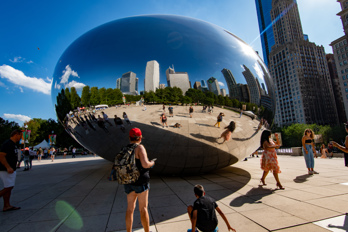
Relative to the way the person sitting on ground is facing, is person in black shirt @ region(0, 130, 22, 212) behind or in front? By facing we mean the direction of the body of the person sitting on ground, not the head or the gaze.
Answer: in front

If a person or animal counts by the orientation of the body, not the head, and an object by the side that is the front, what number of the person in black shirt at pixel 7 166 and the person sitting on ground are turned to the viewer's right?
1

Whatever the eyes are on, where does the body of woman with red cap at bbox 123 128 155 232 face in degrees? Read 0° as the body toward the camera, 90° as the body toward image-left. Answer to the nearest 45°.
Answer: approximately 225°

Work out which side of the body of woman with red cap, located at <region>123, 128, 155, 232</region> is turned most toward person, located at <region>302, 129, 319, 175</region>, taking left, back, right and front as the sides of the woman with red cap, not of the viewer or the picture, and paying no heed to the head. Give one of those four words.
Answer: front

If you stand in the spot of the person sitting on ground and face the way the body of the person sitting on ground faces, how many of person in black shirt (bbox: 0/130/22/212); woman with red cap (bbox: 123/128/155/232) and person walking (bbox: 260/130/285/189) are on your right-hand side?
1

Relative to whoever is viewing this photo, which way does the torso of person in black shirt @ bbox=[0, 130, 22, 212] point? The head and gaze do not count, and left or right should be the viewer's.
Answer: facing to the right of the viewer

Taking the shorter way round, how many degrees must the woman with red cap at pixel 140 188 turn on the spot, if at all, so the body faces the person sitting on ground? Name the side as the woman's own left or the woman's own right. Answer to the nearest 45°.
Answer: approximately 45° to the woman's own right

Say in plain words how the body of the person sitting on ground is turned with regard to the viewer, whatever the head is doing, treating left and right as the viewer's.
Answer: facing away from the viewer and to the left of the viewer

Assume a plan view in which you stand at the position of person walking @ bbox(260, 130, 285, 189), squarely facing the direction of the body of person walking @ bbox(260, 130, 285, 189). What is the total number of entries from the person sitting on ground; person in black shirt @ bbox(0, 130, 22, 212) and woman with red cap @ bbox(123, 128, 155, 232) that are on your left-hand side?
0
